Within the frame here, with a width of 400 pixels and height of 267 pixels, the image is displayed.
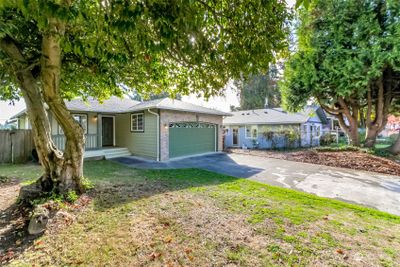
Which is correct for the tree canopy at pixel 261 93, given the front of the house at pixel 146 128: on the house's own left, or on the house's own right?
on the house's own left

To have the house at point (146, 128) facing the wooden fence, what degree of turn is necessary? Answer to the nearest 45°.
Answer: approximately 135° to its right

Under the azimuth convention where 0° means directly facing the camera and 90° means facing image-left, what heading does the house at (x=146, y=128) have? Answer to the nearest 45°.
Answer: approximately 315°

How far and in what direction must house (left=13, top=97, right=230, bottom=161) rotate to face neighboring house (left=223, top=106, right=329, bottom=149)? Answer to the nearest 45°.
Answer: approximately 45° to its left
